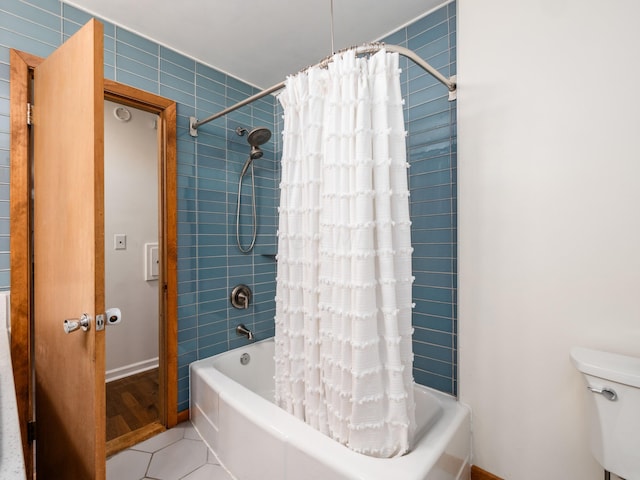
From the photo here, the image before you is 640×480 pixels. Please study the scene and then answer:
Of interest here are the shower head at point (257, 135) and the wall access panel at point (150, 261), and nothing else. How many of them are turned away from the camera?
0

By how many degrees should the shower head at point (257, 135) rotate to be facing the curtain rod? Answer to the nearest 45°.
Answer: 0° — it already faces it

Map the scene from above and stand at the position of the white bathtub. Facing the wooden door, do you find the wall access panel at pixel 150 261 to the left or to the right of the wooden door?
right

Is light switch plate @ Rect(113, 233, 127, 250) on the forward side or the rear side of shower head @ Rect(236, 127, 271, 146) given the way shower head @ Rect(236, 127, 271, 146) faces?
on the rear side

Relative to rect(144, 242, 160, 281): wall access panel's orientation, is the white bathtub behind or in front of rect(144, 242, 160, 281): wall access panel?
in front

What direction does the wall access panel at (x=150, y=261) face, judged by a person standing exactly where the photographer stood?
facing the viewer and to the right of the viewer

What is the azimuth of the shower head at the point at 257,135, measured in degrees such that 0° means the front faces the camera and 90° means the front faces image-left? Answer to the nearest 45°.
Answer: approximately 315°

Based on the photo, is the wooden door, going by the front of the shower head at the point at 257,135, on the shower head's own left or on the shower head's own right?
on the shower head's own right
